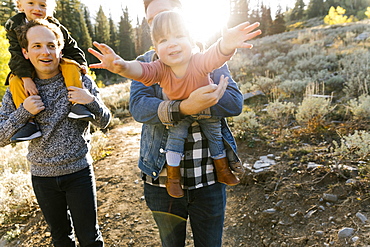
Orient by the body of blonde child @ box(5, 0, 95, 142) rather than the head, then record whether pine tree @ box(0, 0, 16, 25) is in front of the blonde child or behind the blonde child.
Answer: behind

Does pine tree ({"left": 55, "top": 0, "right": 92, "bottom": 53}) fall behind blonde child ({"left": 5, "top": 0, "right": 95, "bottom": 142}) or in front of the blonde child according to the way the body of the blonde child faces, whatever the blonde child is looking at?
behind

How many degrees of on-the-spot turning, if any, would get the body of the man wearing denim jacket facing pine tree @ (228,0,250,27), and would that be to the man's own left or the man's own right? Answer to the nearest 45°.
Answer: approximately 180°

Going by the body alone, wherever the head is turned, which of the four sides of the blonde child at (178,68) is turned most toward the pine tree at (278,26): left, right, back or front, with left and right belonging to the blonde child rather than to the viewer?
back

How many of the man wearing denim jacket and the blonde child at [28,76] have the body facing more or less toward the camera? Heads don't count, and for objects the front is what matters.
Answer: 2

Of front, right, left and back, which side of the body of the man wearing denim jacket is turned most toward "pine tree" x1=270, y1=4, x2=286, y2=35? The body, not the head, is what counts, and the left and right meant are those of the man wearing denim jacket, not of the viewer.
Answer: back

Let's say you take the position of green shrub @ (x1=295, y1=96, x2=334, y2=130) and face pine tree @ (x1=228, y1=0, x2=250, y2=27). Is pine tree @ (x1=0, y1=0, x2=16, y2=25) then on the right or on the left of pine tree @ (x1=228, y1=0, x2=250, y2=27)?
left

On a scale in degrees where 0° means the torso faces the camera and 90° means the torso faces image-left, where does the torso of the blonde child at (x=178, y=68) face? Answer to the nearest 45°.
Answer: approximately 0°

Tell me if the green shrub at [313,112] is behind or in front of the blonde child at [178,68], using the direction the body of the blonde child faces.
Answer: behind

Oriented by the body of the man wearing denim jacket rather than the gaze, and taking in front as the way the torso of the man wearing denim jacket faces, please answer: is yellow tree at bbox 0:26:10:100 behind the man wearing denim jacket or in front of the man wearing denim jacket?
behind
